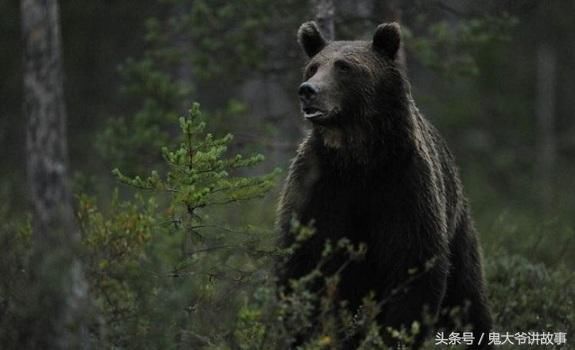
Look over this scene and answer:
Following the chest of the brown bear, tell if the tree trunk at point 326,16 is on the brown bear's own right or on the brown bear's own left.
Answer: on the brown bear's own right

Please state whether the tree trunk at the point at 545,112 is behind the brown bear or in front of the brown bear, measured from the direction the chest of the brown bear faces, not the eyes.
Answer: behind

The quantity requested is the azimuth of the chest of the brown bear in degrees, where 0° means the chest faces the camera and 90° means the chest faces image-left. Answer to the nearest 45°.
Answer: approximately 45°
